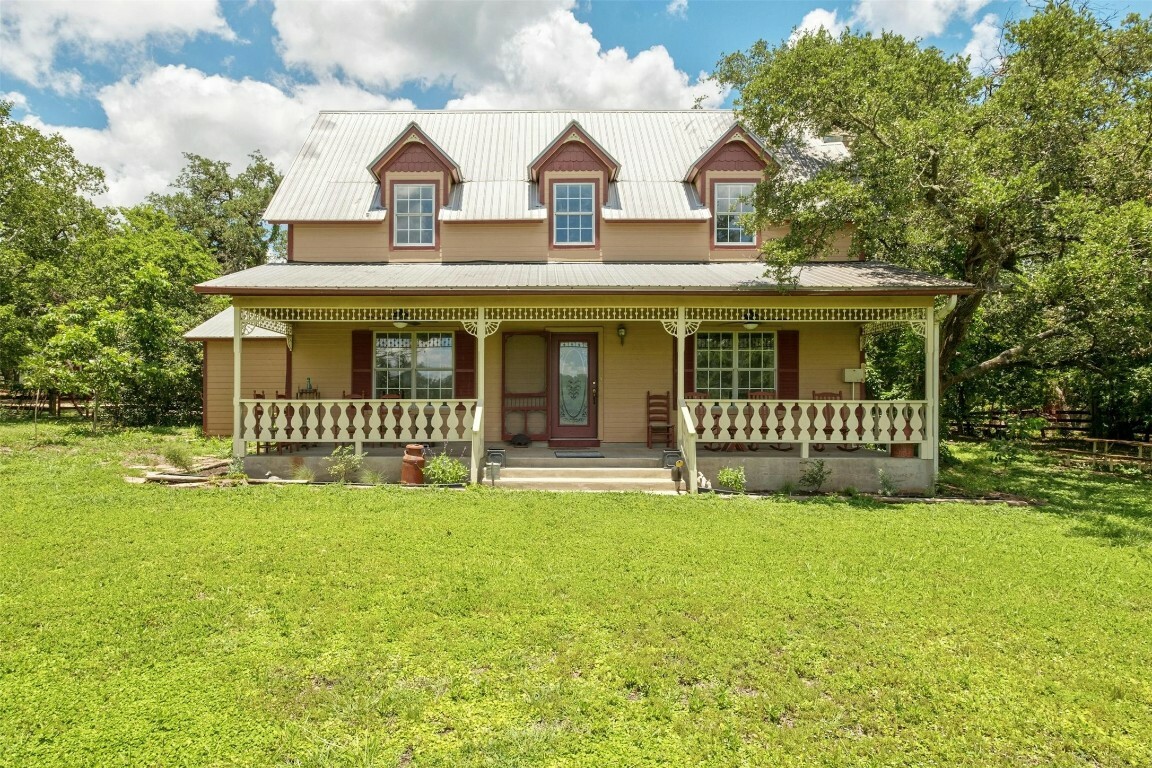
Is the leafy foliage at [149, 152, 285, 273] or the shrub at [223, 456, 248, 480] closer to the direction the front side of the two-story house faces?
the shrub

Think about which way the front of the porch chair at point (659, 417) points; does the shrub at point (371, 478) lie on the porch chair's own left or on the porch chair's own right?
on the porch chair's own right

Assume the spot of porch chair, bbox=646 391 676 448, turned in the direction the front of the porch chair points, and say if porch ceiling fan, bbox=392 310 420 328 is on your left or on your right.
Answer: on your right

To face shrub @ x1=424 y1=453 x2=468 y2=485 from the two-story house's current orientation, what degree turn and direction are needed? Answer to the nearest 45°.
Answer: approximately 45° to its right

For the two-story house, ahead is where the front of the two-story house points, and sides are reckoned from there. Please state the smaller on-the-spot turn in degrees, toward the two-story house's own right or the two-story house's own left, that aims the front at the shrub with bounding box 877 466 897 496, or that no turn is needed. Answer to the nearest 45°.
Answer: approximately 45° to the two-story house's own left

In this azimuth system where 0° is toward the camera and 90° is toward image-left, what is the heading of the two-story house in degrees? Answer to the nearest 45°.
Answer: approximately 0°

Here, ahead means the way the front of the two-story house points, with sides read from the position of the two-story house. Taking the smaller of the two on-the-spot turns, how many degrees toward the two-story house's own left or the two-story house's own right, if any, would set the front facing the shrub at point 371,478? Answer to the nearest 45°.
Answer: approximately 45° to the two-story house's own right

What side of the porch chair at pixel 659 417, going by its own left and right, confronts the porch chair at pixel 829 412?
left

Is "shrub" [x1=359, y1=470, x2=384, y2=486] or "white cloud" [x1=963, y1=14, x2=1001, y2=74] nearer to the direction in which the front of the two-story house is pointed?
the shrub
